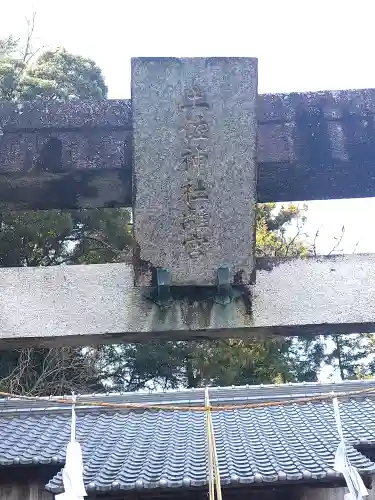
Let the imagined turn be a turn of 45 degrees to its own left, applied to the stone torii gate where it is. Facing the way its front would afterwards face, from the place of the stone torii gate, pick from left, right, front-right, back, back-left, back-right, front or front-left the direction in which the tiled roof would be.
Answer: back-left

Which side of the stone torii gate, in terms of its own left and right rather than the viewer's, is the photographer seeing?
front
